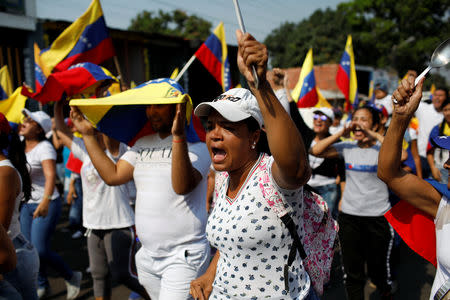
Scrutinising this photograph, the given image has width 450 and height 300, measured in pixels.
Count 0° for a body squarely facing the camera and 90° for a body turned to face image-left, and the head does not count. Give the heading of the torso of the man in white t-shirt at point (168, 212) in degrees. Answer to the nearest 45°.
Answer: approximately 45°

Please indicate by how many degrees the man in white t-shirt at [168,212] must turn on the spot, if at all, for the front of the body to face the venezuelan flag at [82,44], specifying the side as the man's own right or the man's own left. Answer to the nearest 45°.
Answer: approximately 135° to the man's own right

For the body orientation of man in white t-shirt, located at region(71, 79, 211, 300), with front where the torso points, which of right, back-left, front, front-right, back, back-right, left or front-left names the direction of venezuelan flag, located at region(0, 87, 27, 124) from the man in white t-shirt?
right

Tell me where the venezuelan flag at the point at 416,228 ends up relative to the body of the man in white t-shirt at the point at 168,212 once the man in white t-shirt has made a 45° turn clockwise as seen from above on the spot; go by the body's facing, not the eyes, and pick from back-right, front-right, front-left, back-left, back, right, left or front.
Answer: back-left

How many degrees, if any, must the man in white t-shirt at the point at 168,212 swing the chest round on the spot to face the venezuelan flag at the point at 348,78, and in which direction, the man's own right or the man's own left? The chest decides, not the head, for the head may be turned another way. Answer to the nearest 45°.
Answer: approximately 180°

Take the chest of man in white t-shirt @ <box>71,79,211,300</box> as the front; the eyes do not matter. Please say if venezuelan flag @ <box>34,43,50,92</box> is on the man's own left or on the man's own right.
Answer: on the man's own right

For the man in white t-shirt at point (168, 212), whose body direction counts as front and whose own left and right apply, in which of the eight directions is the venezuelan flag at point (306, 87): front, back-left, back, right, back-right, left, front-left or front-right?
back

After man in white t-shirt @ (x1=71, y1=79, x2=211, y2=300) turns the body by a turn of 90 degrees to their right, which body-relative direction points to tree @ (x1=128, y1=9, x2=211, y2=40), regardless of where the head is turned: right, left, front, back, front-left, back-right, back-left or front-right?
front-right

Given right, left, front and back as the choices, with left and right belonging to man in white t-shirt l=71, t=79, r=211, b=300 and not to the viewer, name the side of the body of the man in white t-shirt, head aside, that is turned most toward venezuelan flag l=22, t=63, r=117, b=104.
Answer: right
